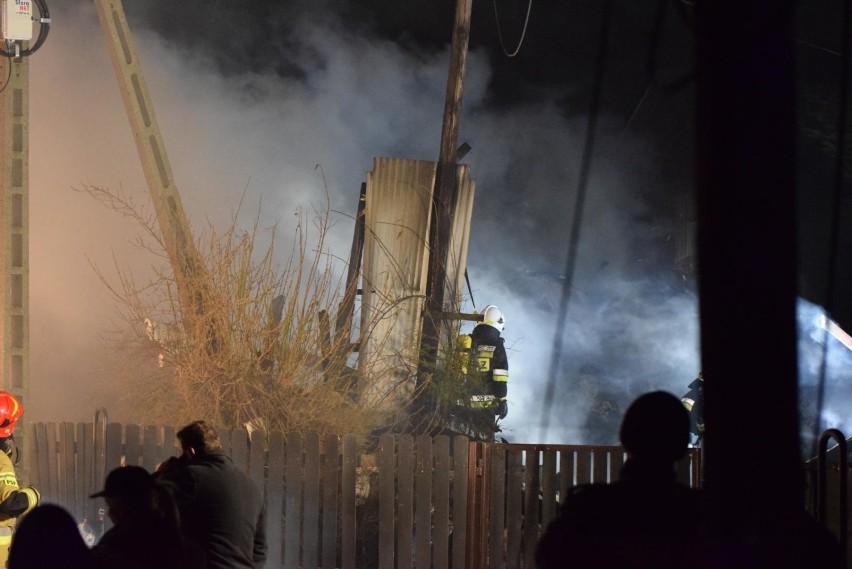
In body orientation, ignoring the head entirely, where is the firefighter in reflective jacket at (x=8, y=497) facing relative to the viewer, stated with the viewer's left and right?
facing to the right of the viewer

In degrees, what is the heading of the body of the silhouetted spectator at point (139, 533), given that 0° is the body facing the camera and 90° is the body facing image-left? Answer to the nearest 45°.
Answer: approximately 135°

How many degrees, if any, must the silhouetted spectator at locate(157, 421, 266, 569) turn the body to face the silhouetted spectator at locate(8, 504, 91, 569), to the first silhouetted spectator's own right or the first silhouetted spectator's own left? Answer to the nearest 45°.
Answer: approximately 135° to the first silhouetted spectator's own left

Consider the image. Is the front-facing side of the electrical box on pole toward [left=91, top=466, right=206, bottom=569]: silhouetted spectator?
yes

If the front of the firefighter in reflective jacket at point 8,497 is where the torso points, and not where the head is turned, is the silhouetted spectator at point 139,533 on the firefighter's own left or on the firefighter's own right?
on the firefighter's own right

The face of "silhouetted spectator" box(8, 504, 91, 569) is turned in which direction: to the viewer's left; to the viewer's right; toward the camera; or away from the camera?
away from the camera

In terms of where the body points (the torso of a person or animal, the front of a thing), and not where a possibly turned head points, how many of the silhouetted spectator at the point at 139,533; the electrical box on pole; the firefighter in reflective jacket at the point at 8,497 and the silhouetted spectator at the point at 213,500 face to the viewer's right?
1

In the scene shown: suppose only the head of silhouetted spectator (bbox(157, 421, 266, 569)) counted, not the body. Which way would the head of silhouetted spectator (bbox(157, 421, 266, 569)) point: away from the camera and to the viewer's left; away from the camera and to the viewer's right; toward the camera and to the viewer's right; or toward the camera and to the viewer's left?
away from the camera and to the viewer's left

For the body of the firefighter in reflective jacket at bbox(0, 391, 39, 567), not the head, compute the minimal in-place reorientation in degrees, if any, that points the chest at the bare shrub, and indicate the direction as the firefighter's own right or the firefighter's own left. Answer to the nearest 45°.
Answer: approximately 45° to the firefighter's own left

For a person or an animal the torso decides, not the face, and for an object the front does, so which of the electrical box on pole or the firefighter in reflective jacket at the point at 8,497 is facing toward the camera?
the electrical box on pole

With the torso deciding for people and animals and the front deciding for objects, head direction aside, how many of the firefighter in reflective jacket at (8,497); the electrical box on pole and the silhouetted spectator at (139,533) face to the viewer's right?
1

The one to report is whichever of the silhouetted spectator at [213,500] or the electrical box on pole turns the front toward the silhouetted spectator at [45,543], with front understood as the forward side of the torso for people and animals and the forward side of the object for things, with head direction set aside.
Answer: the electrical box on pole

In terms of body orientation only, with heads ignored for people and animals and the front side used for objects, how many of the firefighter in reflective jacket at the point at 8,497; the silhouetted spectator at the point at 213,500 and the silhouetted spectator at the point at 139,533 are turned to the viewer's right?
1

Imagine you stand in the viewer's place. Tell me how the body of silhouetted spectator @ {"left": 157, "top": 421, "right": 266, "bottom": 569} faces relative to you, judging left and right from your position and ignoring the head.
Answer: facing away from the viewer and to the left of the viewer

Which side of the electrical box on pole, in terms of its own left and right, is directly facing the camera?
front
